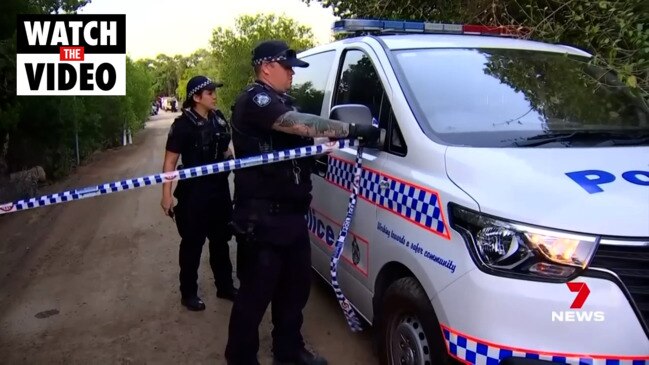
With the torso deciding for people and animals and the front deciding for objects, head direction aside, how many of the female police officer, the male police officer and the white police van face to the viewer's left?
0

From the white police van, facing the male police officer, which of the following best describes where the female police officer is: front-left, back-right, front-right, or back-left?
front-right

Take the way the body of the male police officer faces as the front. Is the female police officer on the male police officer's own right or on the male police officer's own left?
on the male police officer's own left

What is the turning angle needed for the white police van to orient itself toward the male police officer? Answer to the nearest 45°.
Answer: approximately 135° to its right

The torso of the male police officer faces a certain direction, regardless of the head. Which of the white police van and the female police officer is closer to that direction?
the white police van

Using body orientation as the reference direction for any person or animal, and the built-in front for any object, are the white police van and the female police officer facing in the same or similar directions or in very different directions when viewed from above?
same or similar directions

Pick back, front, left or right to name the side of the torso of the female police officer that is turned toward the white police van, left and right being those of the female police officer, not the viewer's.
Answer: front

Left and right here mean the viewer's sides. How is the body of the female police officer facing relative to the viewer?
facing the viewer and to the right of the viewer

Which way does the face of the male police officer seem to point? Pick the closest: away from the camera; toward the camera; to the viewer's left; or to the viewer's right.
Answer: to the viewer's right

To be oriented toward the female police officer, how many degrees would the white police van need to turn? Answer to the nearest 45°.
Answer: approximately 180°

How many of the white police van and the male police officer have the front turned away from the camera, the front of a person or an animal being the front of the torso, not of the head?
0

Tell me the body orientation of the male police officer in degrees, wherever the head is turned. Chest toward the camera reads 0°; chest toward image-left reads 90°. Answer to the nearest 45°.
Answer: approximately 270°
